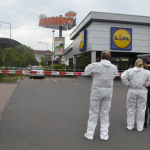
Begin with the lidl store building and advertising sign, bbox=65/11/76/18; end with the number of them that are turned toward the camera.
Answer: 2

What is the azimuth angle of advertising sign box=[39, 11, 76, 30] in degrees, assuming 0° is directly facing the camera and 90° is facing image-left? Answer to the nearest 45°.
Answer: approximately 0°

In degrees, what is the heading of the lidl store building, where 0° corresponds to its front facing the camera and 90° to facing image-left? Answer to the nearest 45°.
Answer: approximately 0°

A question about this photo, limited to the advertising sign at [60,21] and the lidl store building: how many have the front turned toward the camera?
2
